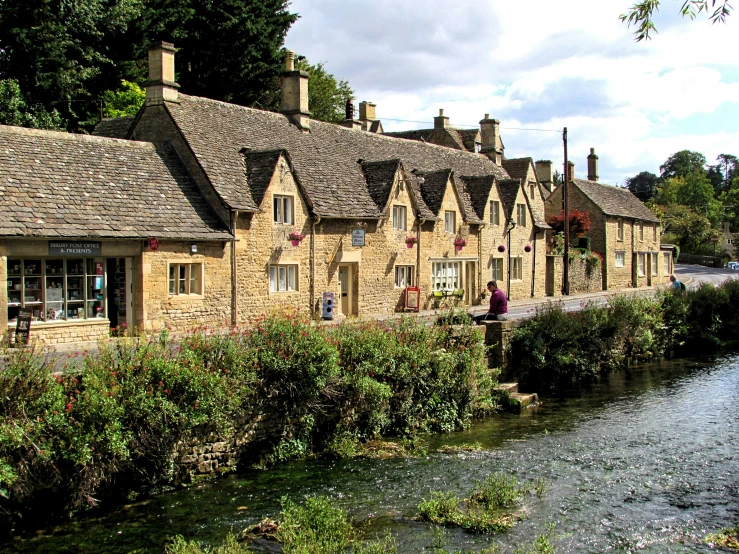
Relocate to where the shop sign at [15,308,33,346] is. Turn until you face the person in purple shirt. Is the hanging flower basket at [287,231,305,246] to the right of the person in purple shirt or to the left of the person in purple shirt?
left

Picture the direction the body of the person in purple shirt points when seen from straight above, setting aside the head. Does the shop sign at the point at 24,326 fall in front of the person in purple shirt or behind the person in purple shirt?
in front

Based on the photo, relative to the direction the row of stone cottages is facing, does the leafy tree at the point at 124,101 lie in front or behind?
behind

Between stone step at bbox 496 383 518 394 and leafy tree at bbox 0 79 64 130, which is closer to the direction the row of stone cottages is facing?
the stone step

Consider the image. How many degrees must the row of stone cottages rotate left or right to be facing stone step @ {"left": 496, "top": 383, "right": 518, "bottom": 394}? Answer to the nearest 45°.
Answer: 0° — it already faces it

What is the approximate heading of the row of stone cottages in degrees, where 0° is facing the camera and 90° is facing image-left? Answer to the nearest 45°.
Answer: approximately 315°

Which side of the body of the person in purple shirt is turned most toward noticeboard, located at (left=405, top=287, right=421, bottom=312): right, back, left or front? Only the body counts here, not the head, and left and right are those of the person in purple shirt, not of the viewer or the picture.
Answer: right
